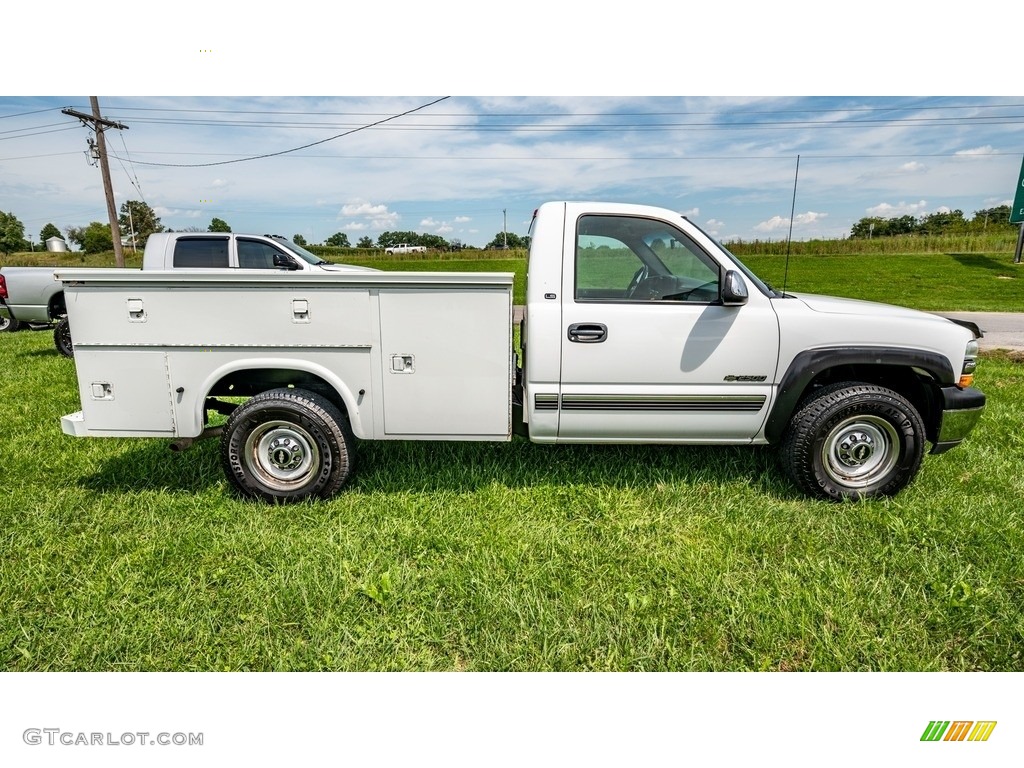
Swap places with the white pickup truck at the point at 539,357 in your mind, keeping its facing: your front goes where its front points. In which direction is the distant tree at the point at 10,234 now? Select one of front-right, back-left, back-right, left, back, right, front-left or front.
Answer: back-left

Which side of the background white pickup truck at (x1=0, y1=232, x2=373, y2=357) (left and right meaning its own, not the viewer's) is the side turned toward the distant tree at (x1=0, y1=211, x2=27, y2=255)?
left

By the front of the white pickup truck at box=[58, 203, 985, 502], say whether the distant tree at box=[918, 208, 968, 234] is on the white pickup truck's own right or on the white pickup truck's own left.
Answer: on the white pickup truck's own left

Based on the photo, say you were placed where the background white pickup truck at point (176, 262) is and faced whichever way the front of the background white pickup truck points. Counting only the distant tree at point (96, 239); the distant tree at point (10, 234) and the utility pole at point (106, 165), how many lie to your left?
3

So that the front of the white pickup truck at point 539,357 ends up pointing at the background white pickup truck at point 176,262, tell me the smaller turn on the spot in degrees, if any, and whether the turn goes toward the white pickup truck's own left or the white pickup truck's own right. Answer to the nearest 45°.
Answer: approximately 135° to the white pickup truck's own left

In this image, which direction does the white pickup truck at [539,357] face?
to the viewer's right

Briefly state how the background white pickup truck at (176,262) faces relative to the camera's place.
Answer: facing to the right of the viewer
